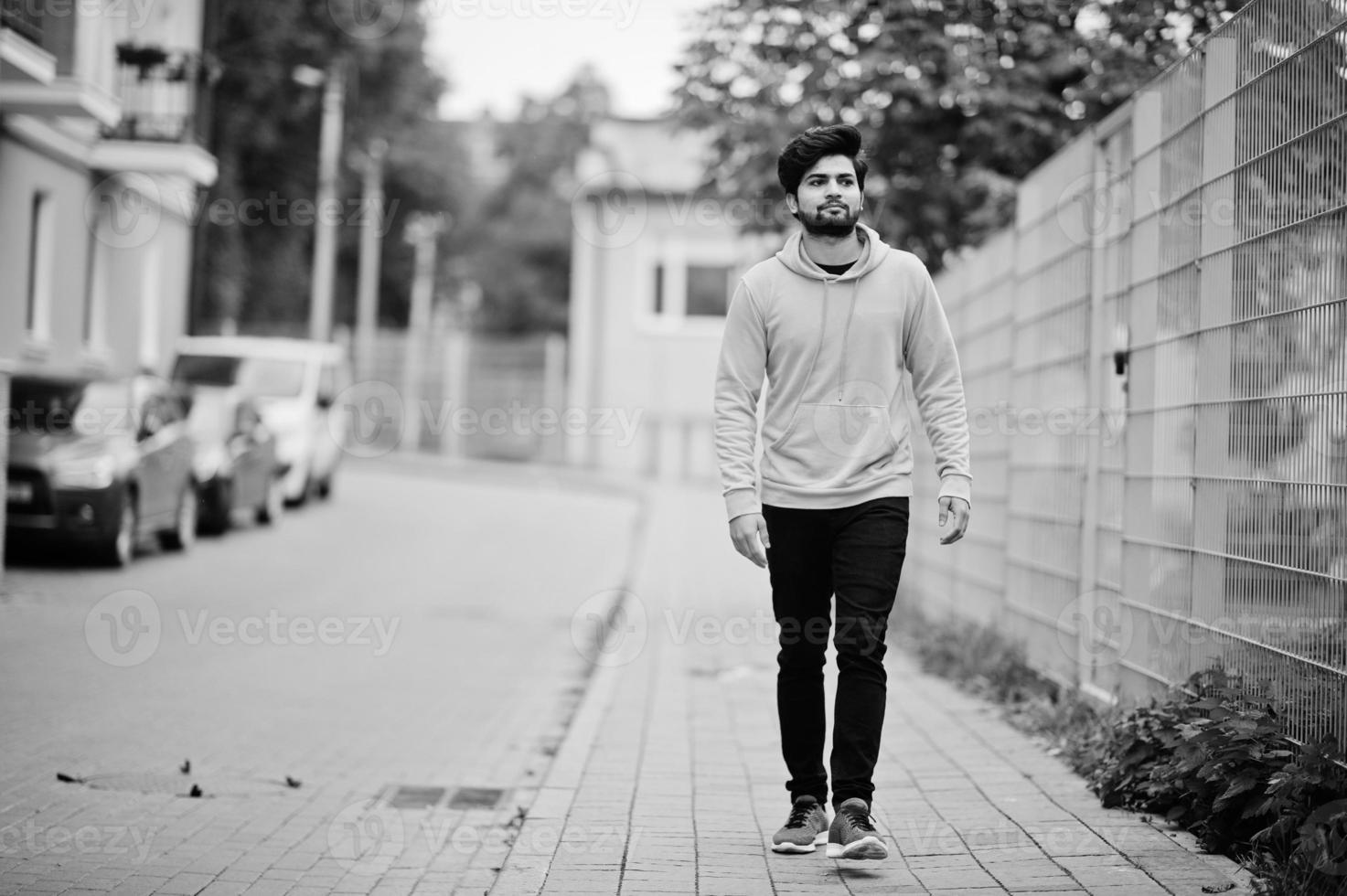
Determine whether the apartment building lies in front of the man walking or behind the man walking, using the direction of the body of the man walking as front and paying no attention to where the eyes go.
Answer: behind

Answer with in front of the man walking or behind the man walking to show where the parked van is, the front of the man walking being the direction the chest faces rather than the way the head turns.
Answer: behind

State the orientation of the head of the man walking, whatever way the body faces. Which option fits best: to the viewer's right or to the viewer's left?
to the viewer's right

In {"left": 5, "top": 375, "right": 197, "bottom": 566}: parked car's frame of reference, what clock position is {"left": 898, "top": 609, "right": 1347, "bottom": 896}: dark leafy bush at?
The dark leafy bush is roughly at 10 o'clock from the parked car.

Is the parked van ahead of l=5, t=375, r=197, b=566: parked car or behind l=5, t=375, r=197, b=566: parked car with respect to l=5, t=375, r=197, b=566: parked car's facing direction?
behind

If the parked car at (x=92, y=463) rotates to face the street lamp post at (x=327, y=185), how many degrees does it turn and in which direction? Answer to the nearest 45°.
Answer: approximately 135° to its right

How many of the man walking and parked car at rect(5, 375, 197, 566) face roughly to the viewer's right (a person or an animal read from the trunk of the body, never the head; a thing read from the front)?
0

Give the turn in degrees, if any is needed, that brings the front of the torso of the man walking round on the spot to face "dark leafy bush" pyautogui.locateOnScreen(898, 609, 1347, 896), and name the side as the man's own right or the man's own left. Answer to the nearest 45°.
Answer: approximately 90° to the man's own left

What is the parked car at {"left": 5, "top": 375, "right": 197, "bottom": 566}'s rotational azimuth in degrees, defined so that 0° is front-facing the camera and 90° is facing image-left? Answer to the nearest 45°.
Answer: approximately 45°

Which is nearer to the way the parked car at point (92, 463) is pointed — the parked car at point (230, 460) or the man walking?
the man walking

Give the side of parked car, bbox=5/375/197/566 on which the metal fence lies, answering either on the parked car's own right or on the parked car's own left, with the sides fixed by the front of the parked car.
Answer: on the parked car's own left

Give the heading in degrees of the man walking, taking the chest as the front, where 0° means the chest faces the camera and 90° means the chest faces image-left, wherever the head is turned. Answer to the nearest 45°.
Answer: approximately 0°

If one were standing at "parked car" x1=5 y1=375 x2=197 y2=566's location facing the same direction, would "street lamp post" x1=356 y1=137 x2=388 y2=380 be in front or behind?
behind

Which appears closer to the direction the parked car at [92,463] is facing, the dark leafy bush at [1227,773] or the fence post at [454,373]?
the dark leafy bush
